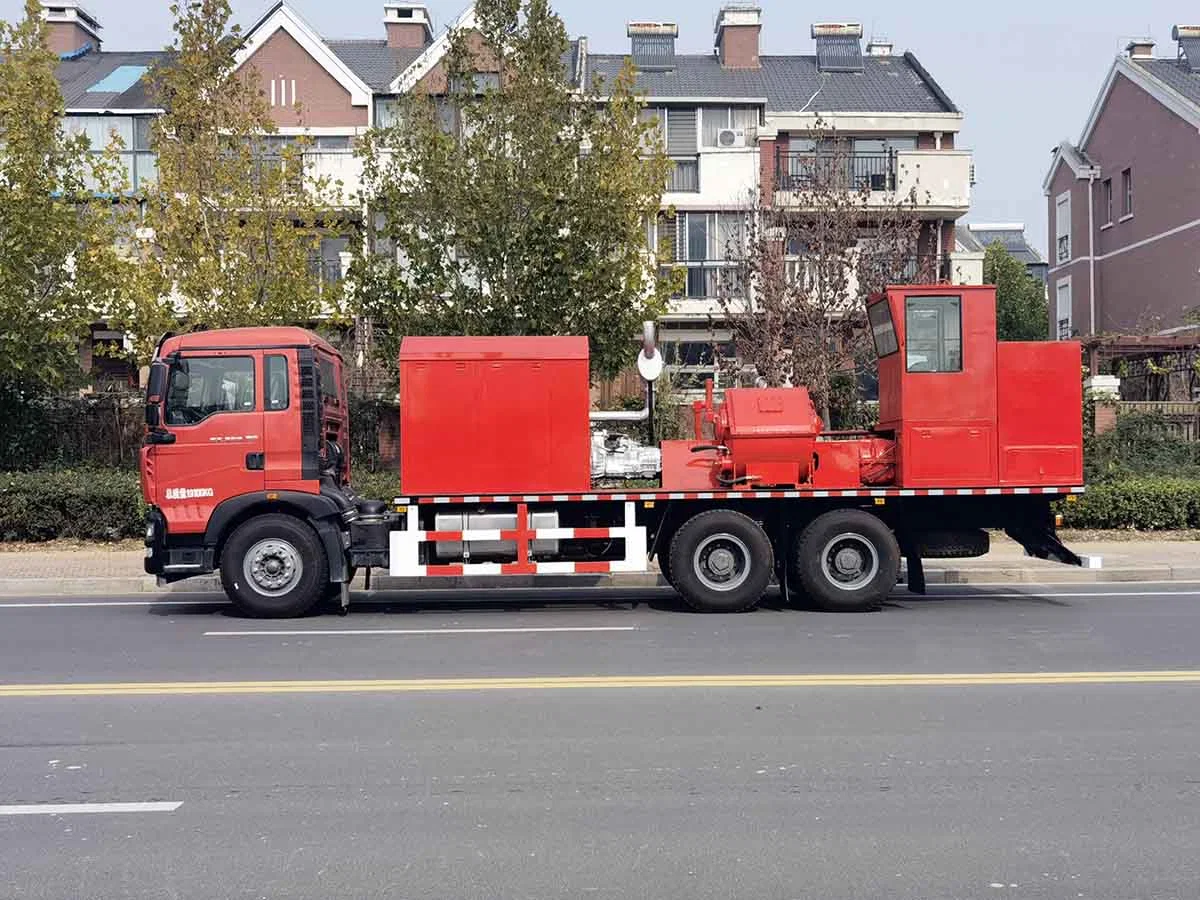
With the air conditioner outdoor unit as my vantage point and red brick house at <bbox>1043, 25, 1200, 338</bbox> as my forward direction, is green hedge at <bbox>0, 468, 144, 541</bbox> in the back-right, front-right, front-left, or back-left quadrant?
back-right

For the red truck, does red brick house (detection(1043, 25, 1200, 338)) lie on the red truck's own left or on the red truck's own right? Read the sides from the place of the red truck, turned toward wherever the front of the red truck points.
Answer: on the red truck's own right

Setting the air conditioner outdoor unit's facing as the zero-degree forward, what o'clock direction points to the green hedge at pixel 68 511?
The green hedge is roughly at 1 o'clock from the air conditioner outdoor unit.

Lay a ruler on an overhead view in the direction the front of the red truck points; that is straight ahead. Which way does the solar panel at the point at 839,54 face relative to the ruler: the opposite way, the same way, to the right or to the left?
to the left

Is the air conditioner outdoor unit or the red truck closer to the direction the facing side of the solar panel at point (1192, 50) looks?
the red truck

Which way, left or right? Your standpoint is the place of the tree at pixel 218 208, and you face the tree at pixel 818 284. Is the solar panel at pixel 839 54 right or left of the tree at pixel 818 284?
left

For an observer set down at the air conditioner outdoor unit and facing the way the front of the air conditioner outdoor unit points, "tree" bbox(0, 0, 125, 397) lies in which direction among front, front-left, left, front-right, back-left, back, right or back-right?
front-right

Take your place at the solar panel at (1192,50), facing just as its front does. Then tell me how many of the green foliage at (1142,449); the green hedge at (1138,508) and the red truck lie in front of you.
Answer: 3

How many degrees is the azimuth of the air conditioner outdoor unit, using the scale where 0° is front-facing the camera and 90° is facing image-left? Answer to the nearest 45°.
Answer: approximately 0°

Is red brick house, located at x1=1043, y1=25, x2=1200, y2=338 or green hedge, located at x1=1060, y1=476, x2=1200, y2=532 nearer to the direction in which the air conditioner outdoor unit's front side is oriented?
the green hedge

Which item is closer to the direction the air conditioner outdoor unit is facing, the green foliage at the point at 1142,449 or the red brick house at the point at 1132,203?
the green foliage

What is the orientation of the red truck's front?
to the viewer's left
